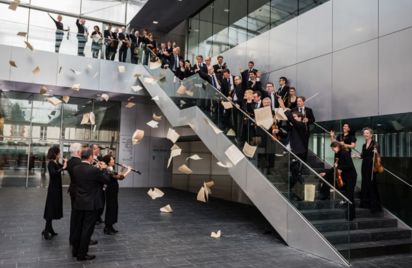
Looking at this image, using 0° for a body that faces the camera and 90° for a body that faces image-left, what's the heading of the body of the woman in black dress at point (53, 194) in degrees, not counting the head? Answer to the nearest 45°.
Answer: approximately 270°

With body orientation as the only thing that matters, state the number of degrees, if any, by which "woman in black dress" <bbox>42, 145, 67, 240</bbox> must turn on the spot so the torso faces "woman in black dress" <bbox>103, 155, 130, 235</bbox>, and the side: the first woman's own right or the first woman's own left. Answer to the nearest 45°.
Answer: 0° — they already face them

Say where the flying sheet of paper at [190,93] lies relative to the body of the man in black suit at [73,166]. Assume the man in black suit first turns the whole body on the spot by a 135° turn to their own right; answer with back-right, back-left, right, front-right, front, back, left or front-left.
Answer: back-left

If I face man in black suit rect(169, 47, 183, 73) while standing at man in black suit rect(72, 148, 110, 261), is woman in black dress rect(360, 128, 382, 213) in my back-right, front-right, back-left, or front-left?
front-right

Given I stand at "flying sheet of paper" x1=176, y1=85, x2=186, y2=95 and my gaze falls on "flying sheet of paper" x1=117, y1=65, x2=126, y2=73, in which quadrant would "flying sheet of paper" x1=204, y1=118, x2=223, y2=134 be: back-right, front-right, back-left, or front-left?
back-left

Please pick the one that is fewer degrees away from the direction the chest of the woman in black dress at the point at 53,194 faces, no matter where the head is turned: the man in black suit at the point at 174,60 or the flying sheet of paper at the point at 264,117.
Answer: the flying sheet of paper

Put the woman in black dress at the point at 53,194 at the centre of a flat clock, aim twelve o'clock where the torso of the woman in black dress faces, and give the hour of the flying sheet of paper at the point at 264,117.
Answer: The flying sheet of paper is roughly at 12 o'clock from the woman in black dress.

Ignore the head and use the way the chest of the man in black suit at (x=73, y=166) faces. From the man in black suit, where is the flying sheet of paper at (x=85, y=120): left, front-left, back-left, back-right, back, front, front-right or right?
front-left

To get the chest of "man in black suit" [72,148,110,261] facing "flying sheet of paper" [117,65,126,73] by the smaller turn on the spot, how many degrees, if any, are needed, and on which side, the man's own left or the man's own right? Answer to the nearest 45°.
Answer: approximately 45° to the man's own left

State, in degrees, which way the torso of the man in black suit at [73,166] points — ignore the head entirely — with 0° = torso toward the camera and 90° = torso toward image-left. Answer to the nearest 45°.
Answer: approximately 225°

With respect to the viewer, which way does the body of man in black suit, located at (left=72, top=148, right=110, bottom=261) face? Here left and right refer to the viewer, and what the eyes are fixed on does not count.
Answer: facing away from the viewer and to the right of the viewer

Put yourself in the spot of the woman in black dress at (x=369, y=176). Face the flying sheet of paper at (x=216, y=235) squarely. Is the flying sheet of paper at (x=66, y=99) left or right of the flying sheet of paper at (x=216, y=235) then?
right

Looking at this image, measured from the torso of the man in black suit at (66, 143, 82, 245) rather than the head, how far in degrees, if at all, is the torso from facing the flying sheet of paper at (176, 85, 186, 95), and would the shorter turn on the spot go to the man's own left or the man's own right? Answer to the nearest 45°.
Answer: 0° — they already face it
